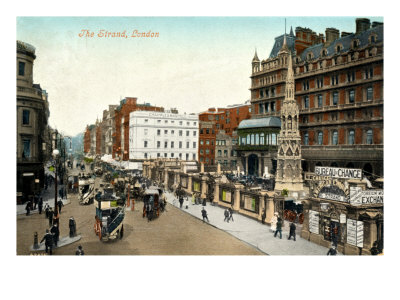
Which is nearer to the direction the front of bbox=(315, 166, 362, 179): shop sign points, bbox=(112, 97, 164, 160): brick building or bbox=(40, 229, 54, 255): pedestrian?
the pedestrian

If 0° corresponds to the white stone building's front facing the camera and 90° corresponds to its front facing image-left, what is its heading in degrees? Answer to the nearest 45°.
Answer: approximately 0°

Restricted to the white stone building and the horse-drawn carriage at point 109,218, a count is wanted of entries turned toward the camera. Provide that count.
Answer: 1

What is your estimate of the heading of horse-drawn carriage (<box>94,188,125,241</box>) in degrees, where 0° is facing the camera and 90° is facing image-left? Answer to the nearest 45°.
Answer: approximately 180°

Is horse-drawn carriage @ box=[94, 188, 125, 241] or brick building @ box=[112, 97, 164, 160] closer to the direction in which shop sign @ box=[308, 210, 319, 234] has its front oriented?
the horse-drawn carriage

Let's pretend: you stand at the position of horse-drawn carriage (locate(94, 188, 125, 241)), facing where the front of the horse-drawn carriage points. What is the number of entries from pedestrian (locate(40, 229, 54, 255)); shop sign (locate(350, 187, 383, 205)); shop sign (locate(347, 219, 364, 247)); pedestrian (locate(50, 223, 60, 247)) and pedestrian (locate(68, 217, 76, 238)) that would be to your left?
3

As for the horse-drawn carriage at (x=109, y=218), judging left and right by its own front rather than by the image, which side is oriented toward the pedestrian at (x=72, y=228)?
left

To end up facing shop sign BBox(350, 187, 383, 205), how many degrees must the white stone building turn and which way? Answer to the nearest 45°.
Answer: approximately 45° to its left

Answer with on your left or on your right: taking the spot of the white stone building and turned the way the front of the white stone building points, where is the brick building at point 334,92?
on your left

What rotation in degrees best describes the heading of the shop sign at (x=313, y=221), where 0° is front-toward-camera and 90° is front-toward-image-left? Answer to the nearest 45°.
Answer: approximately 45°

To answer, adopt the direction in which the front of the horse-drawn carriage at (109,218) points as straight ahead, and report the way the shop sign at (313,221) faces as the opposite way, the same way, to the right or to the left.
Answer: to the left
